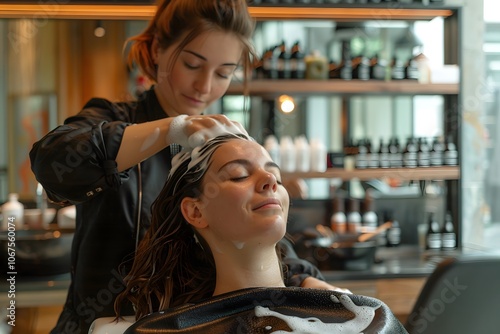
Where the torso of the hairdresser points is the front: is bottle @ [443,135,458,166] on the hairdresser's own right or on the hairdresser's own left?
on the hairdresser's own left

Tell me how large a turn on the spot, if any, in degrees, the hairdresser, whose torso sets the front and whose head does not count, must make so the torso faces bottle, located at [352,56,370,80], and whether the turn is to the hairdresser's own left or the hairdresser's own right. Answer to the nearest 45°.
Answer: approximately 90° to the hairdresser's own left

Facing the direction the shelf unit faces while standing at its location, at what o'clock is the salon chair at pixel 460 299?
The salon chair is roughly at 12 o'clock from the shelf unit.

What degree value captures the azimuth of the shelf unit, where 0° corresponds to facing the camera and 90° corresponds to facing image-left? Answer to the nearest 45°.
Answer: approximately 0°

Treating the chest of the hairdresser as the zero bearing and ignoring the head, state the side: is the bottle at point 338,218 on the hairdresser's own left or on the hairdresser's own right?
on the hairdresser's own left
